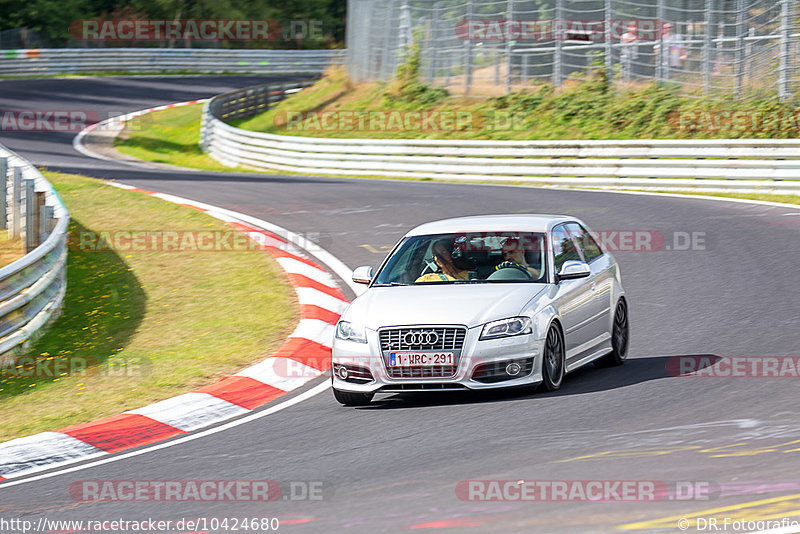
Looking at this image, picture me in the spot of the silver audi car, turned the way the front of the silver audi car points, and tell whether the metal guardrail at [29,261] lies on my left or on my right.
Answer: on my right

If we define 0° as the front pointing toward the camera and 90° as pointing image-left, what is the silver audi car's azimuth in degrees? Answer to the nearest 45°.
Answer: approximately 0°

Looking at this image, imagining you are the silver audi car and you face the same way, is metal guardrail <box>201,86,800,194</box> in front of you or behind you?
behind
